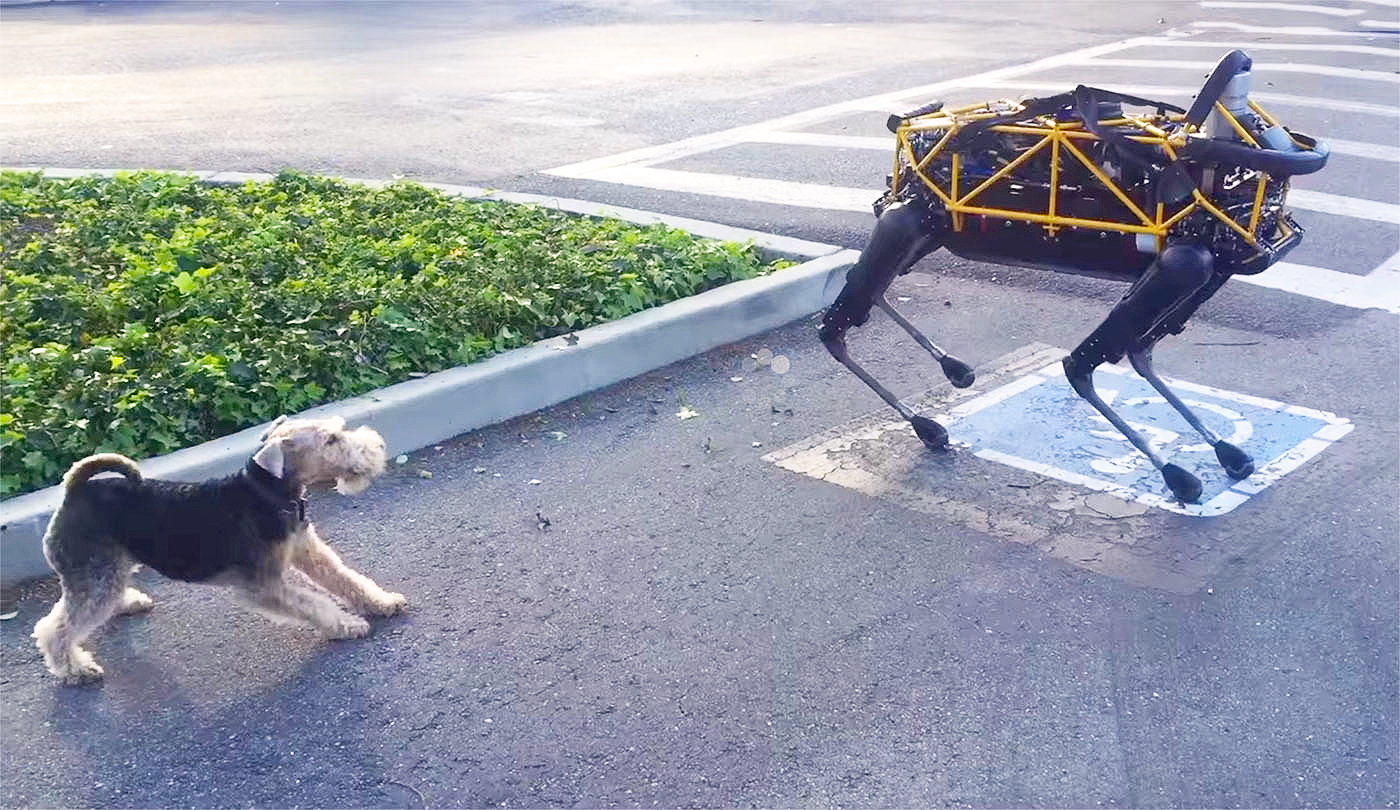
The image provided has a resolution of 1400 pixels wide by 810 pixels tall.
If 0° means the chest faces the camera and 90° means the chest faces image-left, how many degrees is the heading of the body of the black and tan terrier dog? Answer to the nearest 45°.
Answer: approximately 270°

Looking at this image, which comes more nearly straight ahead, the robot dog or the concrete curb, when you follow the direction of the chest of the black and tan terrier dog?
the robot dog

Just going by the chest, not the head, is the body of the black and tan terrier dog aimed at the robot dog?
yes
